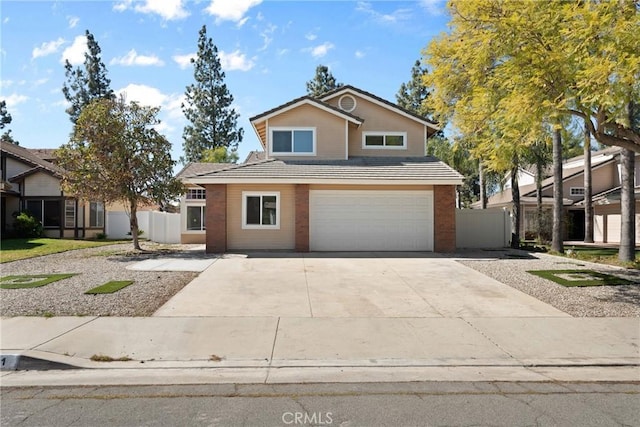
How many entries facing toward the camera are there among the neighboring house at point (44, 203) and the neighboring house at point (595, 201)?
2

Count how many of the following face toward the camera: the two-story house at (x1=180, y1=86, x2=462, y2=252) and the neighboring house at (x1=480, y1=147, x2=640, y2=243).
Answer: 2

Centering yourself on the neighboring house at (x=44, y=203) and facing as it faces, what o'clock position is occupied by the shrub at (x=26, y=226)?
The shrub is roughly at 1 o'clock from the neighboring house.

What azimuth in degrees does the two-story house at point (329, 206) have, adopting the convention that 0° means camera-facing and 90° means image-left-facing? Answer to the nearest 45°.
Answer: approximately 0°

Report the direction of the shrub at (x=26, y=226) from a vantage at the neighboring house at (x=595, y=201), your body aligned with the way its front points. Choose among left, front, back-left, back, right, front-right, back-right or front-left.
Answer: front-right

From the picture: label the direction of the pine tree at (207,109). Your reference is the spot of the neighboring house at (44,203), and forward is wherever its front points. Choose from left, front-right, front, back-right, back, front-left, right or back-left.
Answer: back-left

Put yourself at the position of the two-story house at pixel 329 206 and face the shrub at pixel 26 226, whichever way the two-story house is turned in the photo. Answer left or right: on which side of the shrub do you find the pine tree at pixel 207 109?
right

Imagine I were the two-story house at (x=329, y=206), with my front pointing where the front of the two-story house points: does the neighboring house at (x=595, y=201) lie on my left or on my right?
on my left

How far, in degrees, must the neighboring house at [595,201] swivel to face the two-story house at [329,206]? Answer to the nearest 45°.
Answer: approximately 45° to its right

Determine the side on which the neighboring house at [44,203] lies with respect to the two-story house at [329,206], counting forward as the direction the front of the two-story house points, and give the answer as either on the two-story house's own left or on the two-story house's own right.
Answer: on the two-story house's own right
